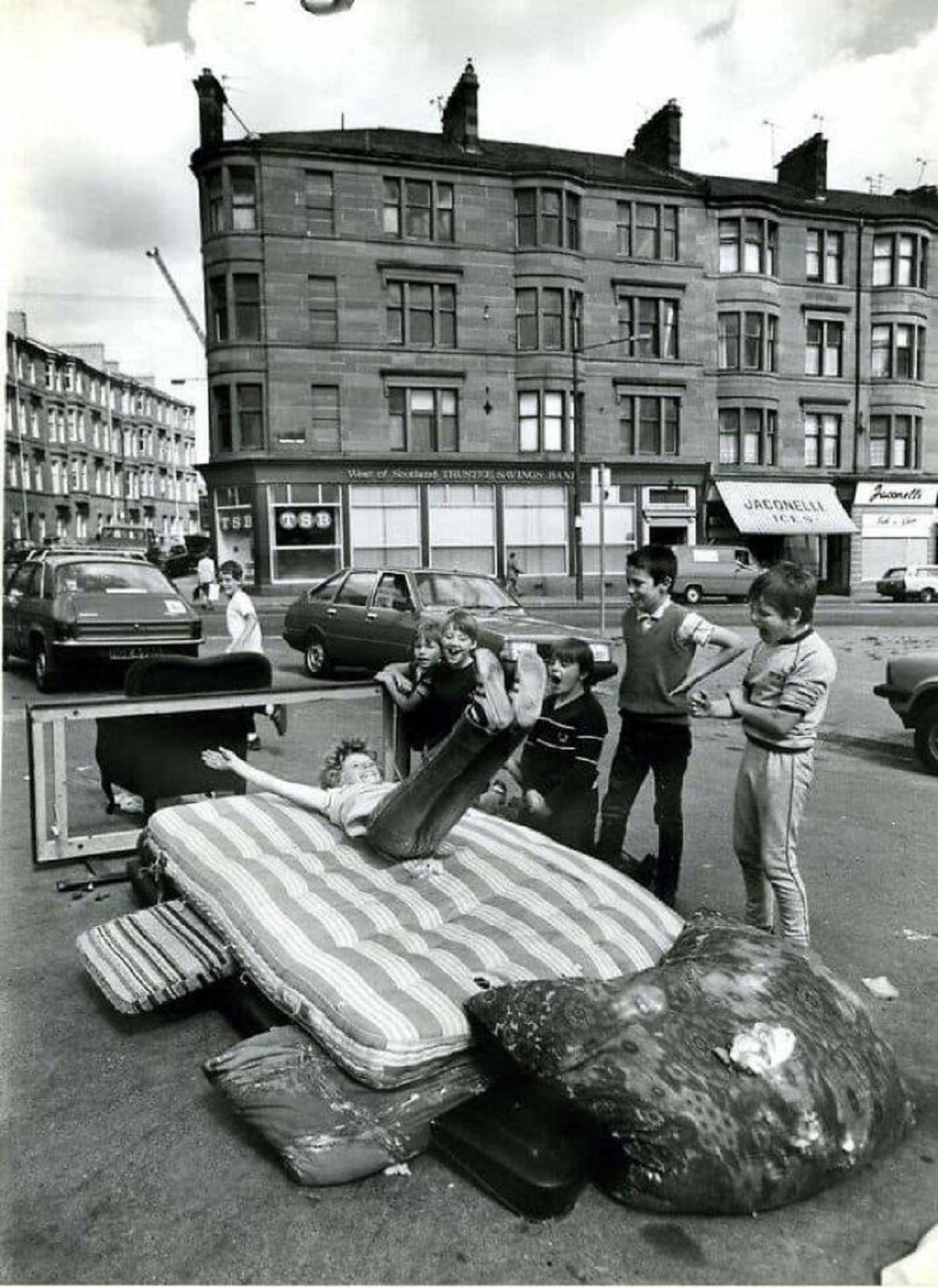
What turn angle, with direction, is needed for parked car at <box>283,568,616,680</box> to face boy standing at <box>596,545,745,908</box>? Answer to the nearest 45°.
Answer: approximately 45° to its right

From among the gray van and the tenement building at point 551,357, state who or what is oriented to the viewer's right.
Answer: the gray van

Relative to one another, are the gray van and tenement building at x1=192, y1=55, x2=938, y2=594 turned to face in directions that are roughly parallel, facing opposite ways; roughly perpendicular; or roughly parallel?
roughly perpendicular

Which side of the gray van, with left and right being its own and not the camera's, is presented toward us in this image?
right

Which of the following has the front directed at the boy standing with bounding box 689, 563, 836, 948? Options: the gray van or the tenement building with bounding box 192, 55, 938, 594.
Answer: the tenement building

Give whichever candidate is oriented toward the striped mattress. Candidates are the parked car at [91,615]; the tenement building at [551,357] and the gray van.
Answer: the tenement building

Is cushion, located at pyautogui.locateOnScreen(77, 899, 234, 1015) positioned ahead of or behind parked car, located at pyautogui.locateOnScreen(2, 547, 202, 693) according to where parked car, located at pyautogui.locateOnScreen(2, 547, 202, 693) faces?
behind

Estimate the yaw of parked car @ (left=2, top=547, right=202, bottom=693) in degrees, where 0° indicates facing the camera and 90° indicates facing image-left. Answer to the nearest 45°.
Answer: approximately 135°

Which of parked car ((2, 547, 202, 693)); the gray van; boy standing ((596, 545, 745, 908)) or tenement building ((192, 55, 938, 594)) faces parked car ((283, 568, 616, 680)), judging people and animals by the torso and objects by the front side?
the tenement building
